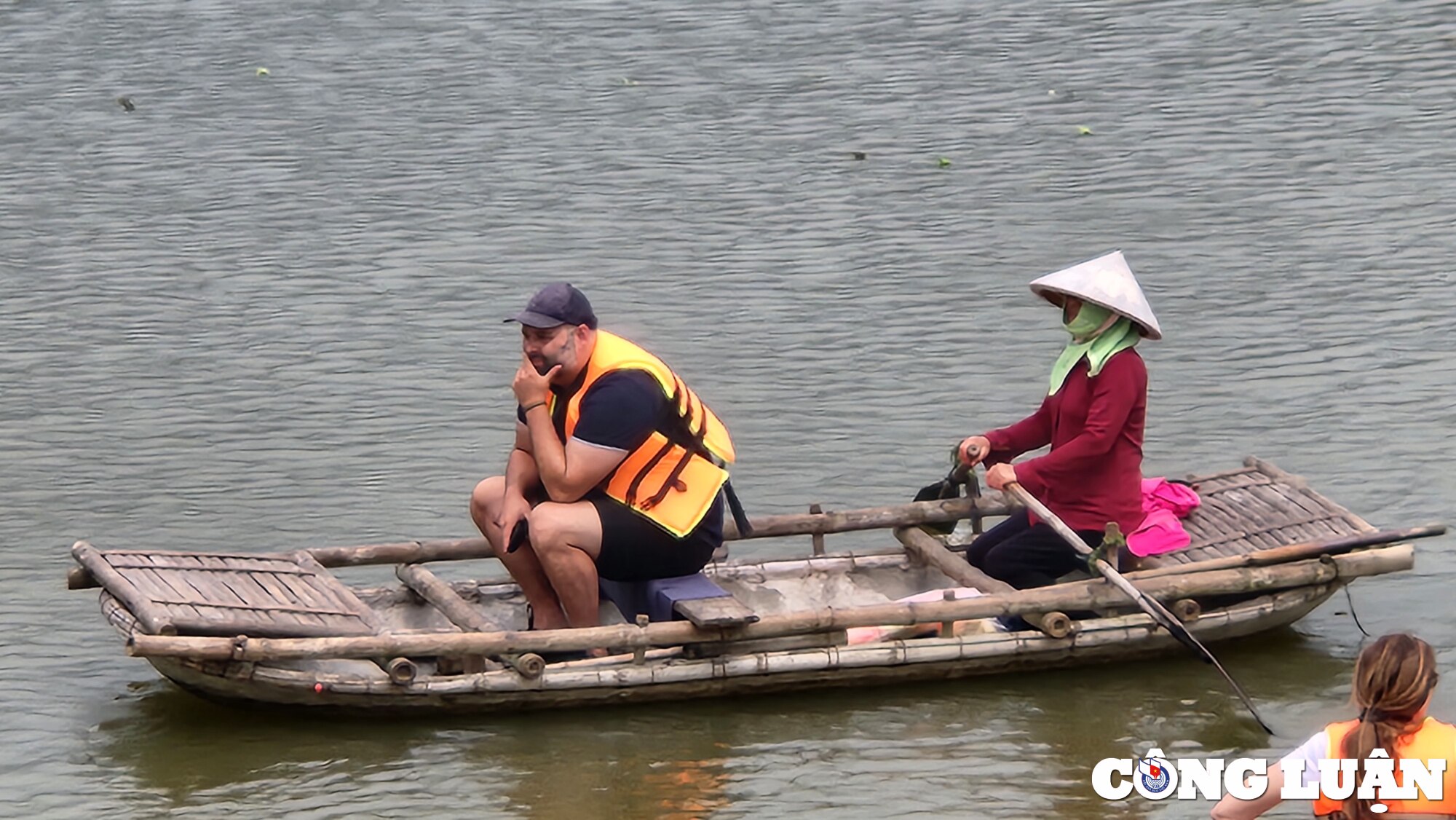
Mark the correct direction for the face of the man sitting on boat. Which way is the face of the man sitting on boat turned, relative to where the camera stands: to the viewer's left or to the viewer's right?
to the viewer's left

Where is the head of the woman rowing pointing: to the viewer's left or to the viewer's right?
to the viewer's left

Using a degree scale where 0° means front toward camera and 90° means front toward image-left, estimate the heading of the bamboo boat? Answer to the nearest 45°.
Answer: approximately 90°
